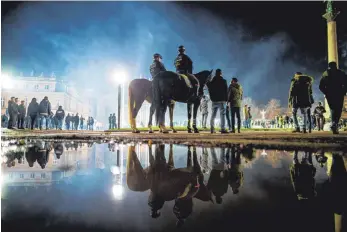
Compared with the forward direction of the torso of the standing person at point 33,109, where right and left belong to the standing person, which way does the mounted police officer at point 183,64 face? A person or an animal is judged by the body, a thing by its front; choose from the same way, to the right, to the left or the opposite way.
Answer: to the right

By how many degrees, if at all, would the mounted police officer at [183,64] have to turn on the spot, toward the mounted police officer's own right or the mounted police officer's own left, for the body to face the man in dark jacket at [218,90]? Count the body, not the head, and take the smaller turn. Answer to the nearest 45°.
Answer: approximately 45° to the mounted police officer's own right

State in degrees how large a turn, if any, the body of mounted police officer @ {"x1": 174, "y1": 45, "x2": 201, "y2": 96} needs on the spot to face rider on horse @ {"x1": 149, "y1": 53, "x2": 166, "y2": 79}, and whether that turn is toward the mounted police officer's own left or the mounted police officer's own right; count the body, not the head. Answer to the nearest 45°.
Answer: approximately 135° to the mounted police officer's own left

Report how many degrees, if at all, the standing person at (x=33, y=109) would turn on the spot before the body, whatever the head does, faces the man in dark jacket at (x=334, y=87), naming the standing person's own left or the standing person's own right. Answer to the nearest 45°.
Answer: approximately 135° to the standing person's own right

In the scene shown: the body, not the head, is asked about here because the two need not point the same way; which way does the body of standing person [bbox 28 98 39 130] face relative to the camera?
away from the camera

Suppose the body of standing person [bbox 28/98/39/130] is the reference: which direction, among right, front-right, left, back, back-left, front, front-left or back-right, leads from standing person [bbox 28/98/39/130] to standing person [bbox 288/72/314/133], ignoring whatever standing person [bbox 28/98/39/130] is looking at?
back-right

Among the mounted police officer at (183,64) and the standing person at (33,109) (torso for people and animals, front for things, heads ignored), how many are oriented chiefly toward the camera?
0

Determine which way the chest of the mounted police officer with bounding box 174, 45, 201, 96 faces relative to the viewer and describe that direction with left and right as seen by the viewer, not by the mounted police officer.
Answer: facing away from the viewer and to the right of the viewer

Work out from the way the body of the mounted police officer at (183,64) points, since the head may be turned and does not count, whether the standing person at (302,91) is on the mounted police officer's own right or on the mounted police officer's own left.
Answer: on the mounted police officer's own right

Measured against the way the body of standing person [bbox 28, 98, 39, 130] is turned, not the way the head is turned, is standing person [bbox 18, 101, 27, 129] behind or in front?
in front
